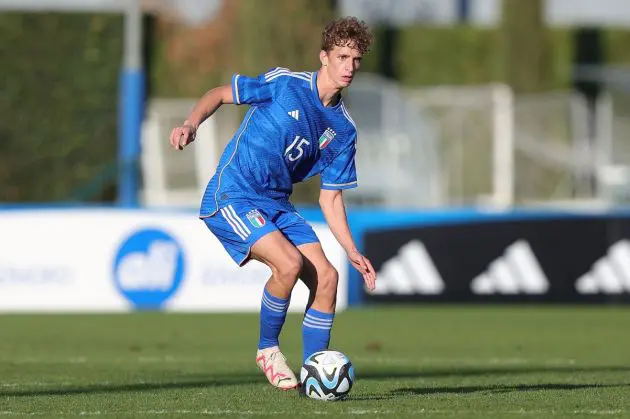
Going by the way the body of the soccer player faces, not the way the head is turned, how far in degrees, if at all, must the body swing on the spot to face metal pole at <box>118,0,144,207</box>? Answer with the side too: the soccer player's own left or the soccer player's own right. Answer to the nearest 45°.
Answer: approximately 135° to the soccer player's own left

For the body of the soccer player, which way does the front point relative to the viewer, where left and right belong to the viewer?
facing the viewer and to the right of the viewer

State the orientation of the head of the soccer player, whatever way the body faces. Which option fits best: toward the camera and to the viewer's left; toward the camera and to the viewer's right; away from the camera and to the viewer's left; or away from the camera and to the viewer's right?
toward the camera and to the viewer's right
